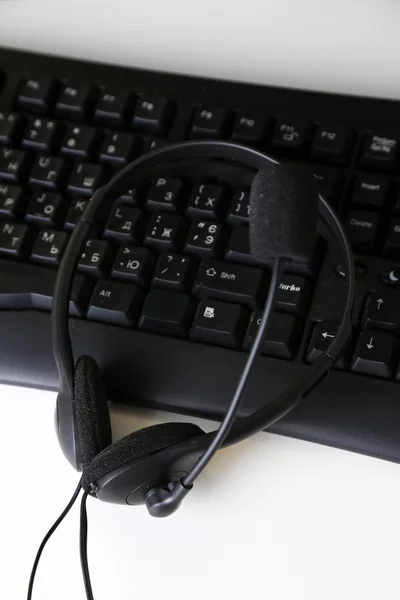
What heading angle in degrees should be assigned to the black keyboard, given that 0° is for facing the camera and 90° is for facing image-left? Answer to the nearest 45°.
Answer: approximately 0°
